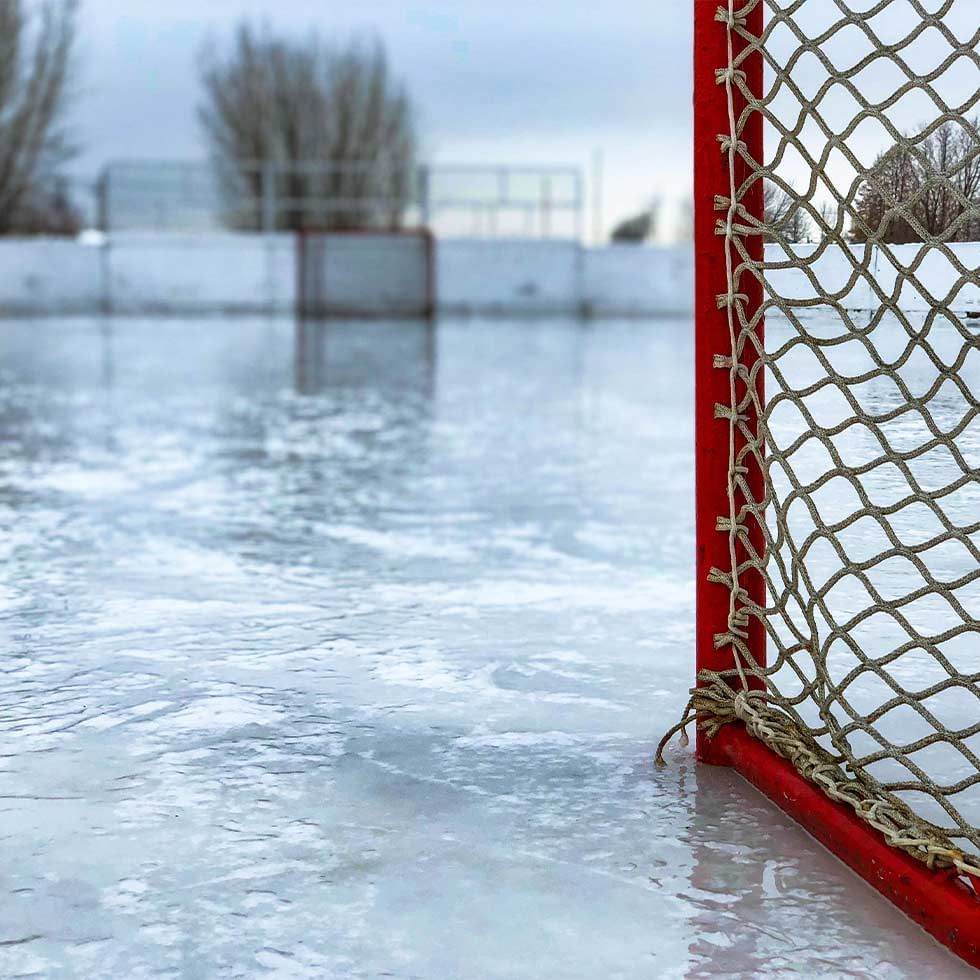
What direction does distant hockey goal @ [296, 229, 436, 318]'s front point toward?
toward the camera

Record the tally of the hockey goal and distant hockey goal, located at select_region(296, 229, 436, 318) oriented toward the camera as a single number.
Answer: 1

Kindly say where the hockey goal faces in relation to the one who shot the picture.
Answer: facing away from the viewer and to the left of the viewer

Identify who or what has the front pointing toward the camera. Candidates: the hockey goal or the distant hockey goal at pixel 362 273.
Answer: the distant hockey goal

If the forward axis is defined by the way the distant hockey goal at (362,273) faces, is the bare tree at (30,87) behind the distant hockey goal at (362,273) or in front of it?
behind

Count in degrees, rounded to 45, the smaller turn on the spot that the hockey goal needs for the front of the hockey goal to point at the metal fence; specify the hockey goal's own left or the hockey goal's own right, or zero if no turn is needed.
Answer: approximately 45° to the hockey goal's own right

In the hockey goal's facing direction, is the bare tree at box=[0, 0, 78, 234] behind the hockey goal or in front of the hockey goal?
in front

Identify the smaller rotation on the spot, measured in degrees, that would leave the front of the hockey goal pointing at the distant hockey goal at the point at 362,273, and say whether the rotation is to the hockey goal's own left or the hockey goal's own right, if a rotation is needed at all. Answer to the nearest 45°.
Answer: approximately 45° to the hockey goal's own right

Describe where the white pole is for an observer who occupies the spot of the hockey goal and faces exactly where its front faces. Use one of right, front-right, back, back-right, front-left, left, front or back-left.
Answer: front-right
